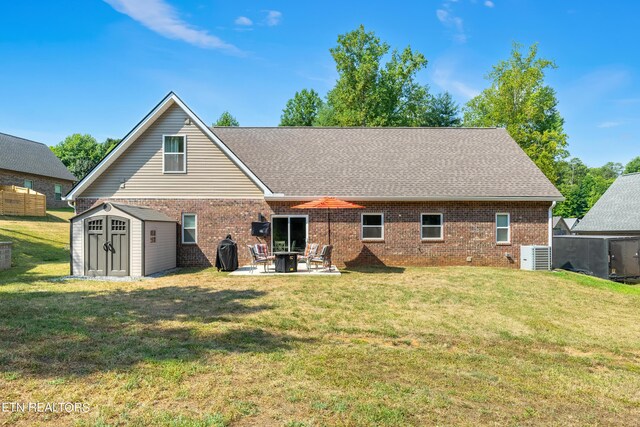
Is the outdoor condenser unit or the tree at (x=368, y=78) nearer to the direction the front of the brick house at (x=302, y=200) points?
the tree

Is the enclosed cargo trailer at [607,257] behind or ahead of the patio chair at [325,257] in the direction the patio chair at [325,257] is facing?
behind

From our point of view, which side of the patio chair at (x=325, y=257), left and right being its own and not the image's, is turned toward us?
left

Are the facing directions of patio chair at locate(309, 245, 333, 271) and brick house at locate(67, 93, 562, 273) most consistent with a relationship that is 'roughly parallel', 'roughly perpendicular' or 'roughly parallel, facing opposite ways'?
roughly perpendicular

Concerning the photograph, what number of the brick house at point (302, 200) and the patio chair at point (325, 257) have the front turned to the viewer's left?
1

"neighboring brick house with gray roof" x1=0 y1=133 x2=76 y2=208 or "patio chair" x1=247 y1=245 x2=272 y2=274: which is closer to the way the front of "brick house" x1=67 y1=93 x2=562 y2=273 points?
the neighboring brick house with gray roof

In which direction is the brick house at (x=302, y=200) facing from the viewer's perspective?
away from the camera

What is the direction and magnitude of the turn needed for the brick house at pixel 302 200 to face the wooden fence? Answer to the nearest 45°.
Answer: approximately 45° to its left

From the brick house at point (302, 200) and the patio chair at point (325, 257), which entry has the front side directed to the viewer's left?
the patio chair

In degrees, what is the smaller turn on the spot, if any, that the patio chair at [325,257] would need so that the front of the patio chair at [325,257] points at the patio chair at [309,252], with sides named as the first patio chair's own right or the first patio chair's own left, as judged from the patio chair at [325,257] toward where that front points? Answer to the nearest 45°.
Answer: approximately 45° to the first patio chair's own right

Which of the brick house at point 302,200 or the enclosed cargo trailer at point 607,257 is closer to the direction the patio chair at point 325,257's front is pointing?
the brick house
